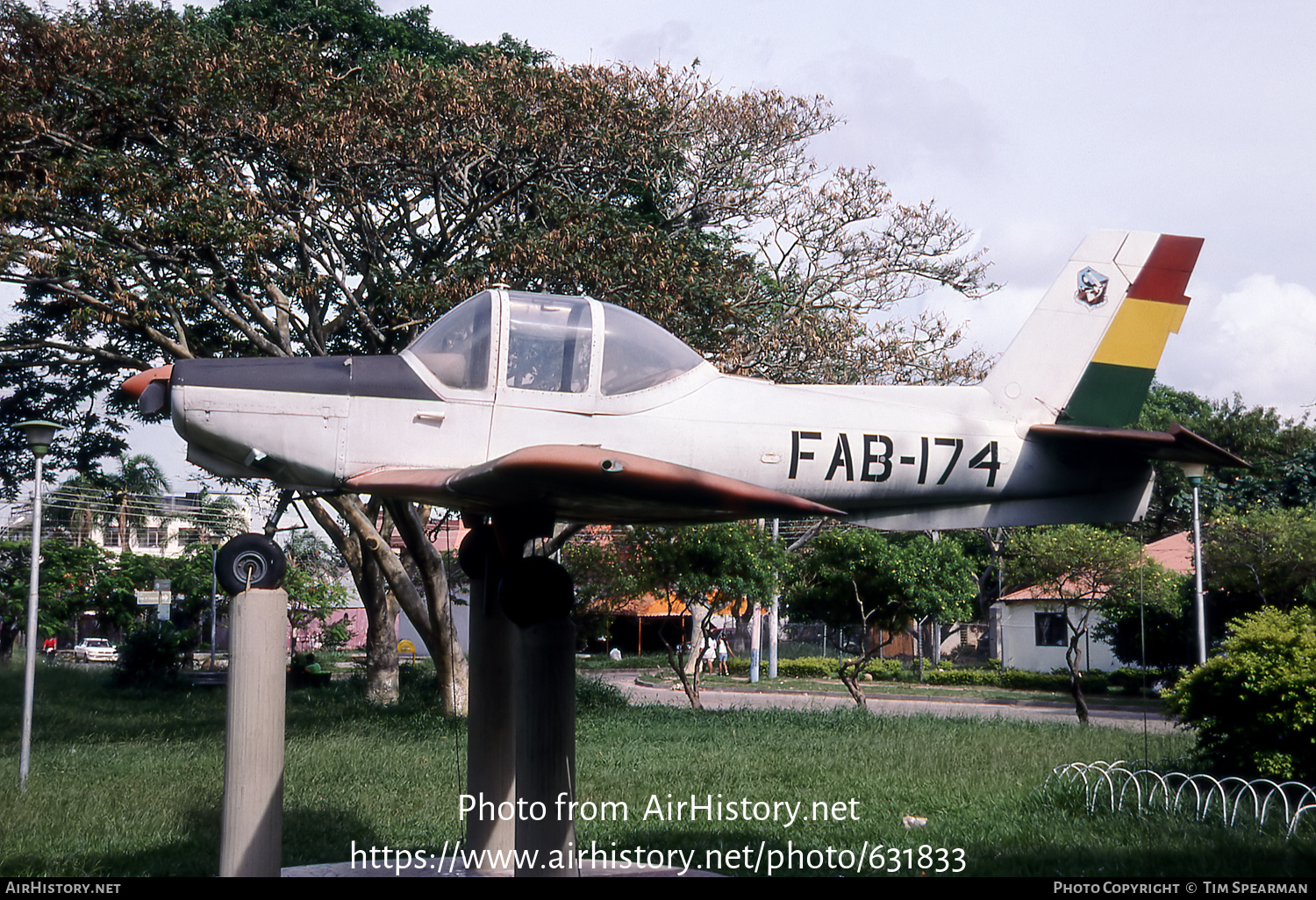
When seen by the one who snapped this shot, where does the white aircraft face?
facing to the left of the viewer

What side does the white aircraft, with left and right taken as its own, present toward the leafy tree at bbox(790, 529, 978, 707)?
right

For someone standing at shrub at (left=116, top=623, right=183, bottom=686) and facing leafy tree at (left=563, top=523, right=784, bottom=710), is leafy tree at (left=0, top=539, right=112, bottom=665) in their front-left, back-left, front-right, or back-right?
back-left

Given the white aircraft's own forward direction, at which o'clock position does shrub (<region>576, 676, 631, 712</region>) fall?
The shrub is roughly at 3 o'clock from the white aircraft.

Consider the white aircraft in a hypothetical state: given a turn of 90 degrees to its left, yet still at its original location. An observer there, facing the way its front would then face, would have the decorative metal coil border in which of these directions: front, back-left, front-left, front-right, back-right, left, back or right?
back-left

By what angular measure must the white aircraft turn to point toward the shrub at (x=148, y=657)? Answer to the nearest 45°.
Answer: approximately 45° to its right

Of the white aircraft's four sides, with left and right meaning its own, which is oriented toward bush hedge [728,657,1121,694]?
right

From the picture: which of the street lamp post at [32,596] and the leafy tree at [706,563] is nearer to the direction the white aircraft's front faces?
the street lamp post

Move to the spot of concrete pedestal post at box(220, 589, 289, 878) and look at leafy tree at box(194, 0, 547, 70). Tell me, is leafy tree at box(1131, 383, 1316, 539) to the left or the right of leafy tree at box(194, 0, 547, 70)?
right
